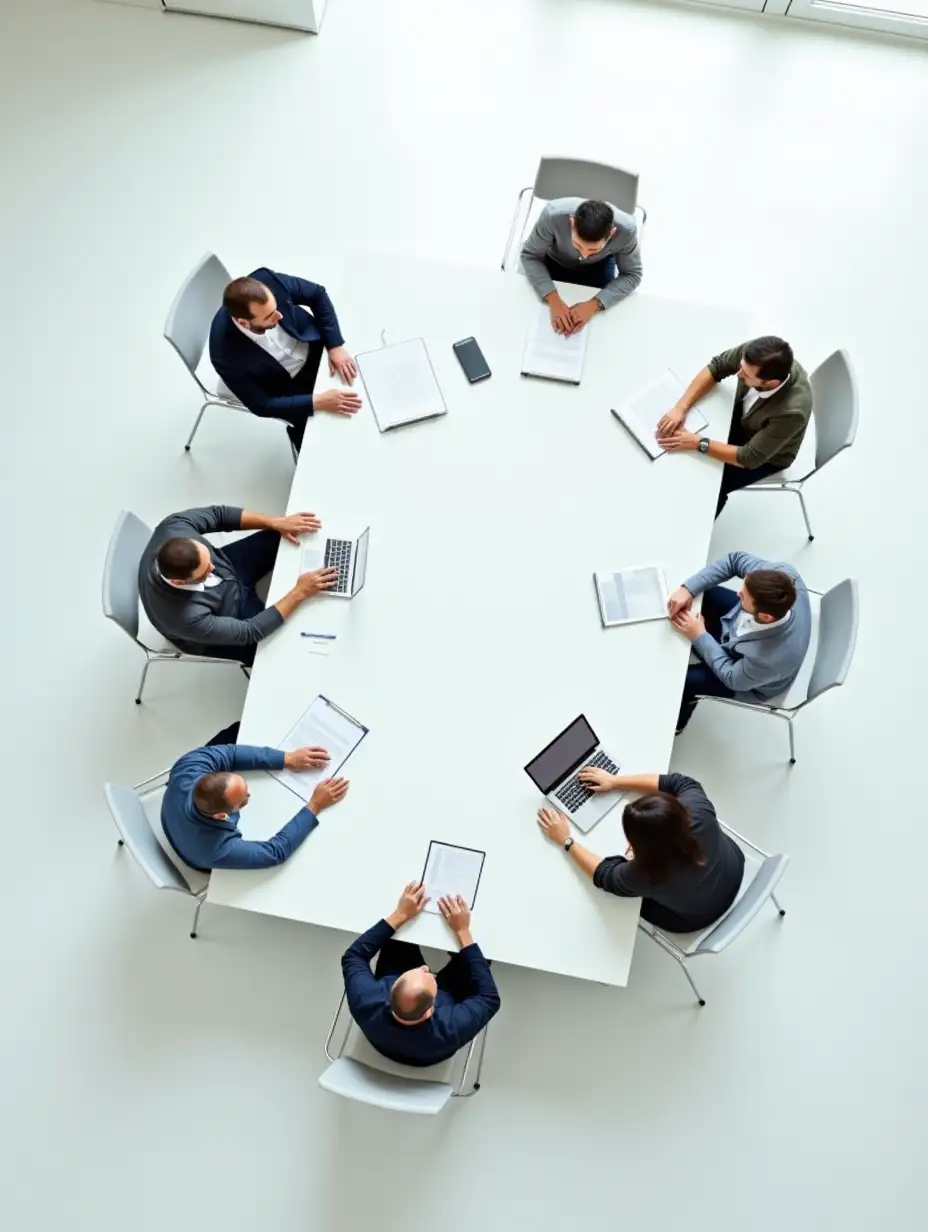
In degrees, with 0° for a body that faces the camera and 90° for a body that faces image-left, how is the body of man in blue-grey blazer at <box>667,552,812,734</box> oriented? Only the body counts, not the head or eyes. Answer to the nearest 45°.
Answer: approximately 90°

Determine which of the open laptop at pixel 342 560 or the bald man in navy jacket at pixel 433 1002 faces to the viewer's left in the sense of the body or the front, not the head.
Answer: the open laptop

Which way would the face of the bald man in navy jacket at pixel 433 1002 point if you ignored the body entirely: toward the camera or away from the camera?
away from the camera

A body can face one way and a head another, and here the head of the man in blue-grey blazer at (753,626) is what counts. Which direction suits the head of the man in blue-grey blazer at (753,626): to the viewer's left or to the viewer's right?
to the viewer's left

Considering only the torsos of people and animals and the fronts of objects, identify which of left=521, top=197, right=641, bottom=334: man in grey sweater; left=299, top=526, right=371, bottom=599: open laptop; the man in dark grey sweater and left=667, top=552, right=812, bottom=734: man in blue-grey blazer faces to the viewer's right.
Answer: the man in dark grey sweater

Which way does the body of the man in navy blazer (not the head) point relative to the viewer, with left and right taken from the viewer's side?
facing the viewer and to the right of the viewer

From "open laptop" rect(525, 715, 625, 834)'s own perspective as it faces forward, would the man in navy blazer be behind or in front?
behind

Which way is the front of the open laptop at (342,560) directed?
to the viewer's left

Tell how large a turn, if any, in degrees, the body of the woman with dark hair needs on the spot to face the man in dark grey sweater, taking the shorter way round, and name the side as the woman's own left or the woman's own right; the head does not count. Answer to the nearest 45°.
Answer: approximately 45° to the woman's own left

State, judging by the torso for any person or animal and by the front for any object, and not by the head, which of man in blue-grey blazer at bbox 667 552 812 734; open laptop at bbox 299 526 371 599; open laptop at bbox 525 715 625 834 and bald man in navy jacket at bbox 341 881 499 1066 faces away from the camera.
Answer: the bald man in navy jacket

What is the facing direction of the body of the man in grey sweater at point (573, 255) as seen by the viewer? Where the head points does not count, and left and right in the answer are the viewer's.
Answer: facing the viewer

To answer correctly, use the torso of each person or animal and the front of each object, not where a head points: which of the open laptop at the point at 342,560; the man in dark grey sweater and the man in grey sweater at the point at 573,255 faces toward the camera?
the man in grey sweater
